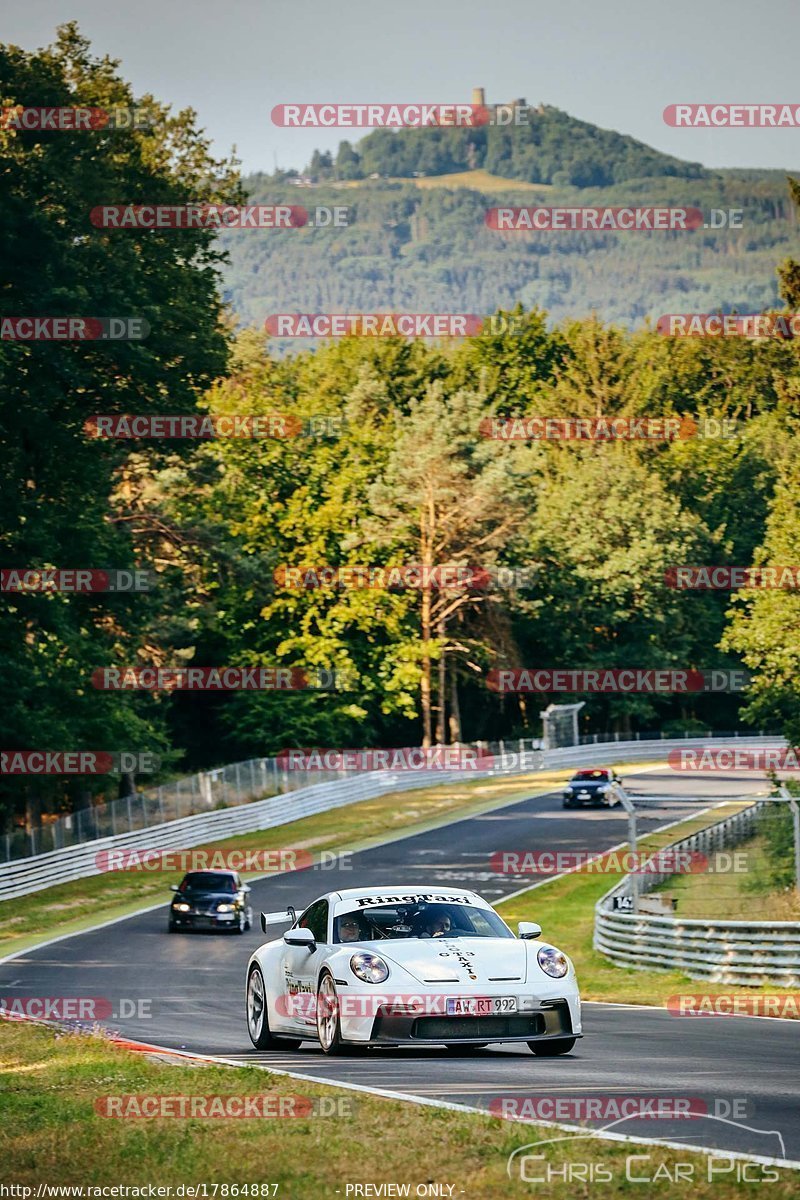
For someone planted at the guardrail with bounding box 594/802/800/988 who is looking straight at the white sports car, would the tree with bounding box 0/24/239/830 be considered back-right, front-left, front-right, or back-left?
back-right

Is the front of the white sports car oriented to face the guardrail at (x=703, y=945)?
no

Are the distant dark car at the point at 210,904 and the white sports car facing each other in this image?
no

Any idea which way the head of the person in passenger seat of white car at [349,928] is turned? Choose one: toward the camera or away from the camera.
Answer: toward the camera

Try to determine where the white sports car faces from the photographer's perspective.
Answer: facing the viewer and to the right of the viewer

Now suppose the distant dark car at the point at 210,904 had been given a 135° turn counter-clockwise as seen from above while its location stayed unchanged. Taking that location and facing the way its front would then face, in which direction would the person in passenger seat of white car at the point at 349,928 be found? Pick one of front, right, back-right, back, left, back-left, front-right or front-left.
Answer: back-right

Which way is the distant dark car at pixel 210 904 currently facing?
toward the camera

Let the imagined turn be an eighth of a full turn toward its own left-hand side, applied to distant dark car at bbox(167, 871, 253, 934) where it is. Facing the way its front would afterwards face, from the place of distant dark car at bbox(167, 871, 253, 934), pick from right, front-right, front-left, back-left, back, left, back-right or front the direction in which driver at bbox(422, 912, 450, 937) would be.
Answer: front-right

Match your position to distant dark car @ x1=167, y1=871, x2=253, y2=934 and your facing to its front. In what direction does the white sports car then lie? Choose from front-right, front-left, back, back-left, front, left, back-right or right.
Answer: front

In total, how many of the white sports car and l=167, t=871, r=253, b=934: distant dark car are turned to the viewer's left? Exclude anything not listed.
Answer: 0

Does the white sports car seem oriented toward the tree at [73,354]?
no

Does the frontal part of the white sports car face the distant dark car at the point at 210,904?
no
